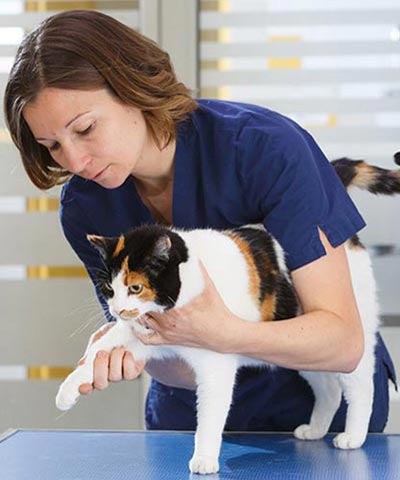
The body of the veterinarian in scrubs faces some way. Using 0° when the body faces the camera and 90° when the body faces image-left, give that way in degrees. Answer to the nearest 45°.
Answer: approximately 45°

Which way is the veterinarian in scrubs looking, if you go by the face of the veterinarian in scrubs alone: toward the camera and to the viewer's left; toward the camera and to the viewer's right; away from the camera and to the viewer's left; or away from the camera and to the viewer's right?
toward the camera and to the viewer's left

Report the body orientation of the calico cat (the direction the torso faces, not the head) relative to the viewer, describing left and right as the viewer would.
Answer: facing the viewer and to the left of the viewer
